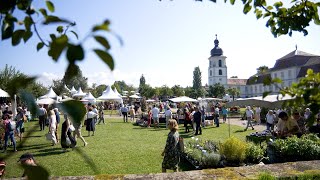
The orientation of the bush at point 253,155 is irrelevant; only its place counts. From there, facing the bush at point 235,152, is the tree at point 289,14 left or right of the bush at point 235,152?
left
